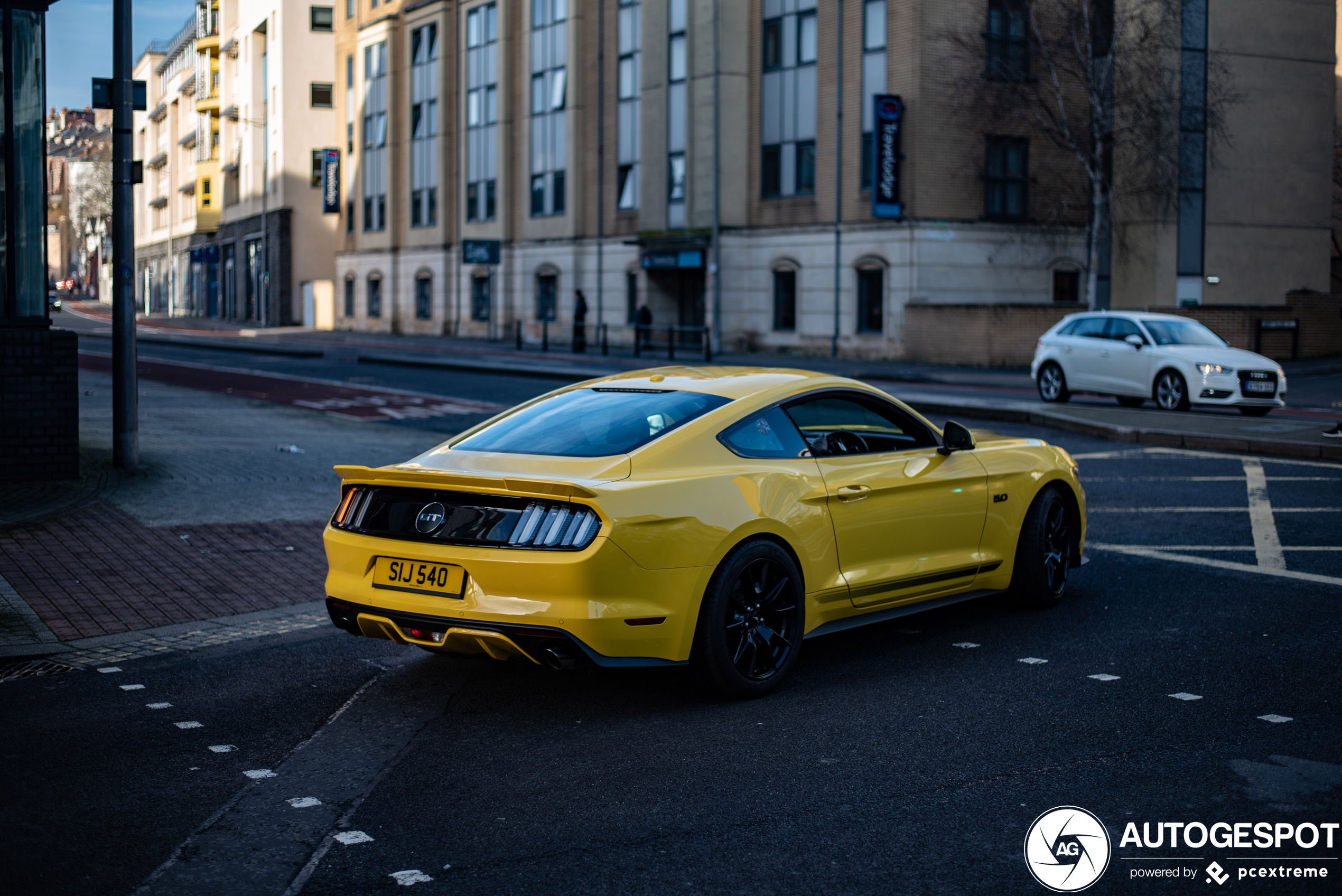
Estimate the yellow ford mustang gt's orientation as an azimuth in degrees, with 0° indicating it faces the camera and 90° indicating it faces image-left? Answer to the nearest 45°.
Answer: approximately 225°

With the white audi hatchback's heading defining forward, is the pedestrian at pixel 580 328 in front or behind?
behind

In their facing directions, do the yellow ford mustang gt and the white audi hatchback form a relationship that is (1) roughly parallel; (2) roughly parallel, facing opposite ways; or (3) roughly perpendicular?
roughly perpendicular

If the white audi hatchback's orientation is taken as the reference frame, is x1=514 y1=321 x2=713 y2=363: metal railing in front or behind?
behind

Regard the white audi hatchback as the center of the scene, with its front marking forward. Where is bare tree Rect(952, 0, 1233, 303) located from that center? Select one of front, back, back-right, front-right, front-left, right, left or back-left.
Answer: back-left

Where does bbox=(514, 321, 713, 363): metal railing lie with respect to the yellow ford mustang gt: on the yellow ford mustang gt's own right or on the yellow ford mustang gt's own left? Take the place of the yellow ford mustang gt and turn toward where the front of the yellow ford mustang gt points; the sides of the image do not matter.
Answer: on the yellow ford mustang gt's own left

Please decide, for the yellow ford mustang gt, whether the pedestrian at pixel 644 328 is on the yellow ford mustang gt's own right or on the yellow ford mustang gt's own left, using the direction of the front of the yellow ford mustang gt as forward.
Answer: on the yellow ford mustang gt's own left

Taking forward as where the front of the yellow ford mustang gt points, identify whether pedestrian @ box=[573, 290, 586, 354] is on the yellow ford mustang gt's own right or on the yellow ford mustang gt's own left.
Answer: on the yellow ford mustang gt's own left

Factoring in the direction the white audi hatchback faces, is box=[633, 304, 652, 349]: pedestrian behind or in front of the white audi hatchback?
behind
